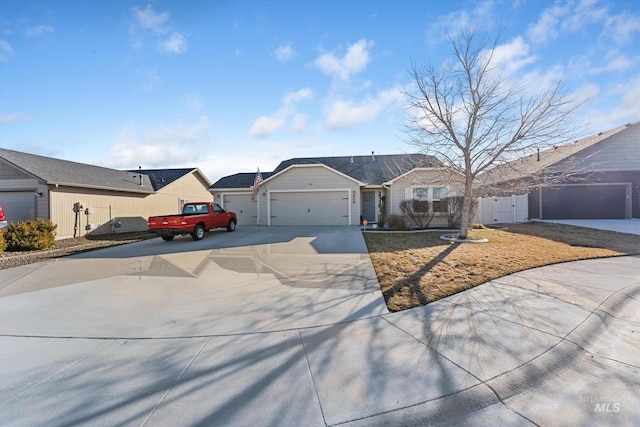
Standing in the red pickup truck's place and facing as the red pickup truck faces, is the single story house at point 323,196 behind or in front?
in front

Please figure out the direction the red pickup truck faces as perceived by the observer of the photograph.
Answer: facing away from the viewer and to the right of the viewer

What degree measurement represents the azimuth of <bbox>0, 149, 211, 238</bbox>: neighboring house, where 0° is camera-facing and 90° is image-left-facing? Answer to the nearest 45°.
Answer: approximately 45°

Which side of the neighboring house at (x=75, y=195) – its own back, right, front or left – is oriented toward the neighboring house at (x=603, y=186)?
left

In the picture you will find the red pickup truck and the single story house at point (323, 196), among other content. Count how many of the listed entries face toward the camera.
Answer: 1

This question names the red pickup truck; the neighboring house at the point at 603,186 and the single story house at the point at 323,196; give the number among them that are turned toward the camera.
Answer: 2

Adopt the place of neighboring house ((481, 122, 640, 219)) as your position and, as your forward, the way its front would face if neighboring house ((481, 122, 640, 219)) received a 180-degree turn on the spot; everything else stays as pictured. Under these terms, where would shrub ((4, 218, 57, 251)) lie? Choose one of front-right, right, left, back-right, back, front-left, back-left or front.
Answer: back-left

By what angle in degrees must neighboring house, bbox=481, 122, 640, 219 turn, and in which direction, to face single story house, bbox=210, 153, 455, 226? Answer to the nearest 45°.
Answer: approximately 45° to its right

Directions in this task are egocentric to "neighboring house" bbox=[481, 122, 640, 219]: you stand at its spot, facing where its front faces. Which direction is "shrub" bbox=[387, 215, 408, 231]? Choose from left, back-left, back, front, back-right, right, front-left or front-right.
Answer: front-right

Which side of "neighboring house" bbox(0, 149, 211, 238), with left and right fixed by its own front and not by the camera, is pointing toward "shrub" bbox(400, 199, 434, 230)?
left

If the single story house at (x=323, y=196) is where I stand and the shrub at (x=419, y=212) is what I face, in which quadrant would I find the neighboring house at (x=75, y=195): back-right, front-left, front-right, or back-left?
back-right

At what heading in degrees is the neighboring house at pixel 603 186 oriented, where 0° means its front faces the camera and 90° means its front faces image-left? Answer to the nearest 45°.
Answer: approximately 0°

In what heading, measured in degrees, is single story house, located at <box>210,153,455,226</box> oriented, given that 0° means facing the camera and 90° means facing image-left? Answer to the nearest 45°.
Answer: approximately 0°
